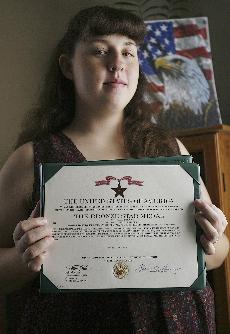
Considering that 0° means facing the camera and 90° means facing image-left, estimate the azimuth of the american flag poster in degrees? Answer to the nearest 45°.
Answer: approximately 0°

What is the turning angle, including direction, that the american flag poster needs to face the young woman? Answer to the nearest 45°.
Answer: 0° — it already faces them
